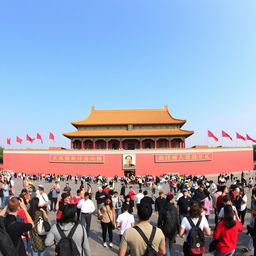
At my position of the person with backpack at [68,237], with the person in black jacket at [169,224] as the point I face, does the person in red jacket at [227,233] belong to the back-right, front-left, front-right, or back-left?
front-right

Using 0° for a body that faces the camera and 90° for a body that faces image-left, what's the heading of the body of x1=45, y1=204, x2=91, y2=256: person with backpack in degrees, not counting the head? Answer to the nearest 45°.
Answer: approximately 180°

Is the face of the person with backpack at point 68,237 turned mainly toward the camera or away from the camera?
away from the camera

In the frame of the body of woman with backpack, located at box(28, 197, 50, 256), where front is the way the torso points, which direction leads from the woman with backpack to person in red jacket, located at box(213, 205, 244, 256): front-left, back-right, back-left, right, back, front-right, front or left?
right

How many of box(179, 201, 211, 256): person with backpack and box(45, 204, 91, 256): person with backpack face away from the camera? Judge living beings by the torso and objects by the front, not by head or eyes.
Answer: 2

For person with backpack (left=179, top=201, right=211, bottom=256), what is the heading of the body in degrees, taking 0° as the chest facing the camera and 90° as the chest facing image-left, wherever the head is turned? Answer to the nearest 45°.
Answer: approximately 180°

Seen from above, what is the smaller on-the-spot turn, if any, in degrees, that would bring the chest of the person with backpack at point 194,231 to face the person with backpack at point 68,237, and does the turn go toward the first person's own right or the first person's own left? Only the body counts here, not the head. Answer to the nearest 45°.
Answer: approximately 135° to the first person's own left
